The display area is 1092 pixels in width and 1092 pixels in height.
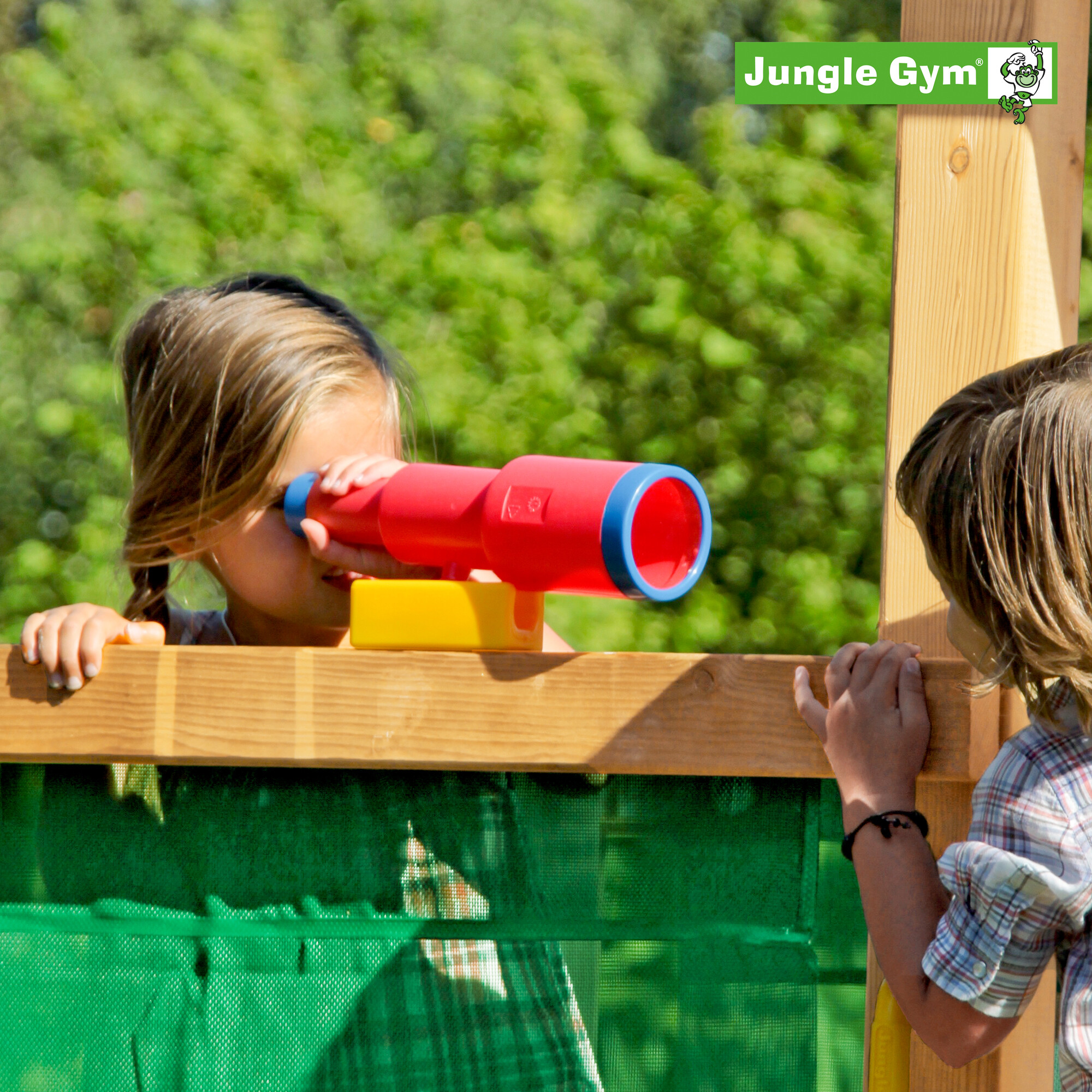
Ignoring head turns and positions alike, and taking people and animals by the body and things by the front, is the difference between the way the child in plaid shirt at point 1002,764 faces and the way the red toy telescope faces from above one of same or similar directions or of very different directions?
very different directions

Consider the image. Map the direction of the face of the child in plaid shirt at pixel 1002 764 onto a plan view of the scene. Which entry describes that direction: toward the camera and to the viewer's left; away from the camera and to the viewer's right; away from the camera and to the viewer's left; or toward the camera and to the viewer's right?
away from the camera and to the viewer's left

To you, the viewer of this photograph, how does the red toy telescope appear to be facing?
facing the viewer and to the right of the viewer

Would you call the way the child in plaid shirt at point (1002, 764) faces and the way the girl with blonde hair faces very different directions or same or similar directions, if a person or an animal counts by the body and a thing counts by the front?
very different directions

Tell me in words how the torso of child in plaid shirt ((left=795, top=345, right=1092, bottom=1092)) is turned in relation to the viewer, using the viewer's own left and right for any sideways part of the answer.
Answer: facing away from the viewer and to the left of the viewer

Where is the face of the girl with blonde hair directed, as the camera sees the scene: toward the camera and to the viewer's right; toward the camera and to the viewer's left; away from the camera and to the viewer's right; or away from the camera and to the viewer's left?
toward the camera and to the viewer's right
